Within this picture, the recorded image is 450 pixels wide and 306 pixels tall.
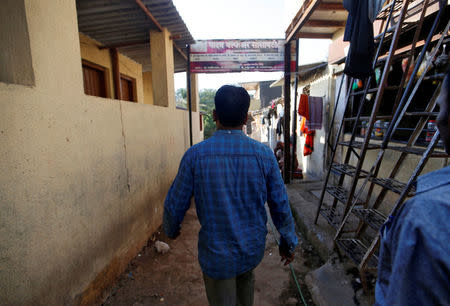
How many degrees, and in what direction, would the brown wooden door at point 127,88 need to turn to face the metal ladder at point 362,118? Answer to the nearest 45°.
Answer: approximately 45° to its right

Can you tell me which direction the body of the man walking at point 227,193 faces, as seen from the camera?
away from the camera

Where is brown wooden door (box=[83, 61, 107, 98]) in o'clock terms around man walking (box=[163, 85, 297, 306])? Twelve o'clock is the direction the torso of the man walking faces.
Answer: The brown wooden door is roughly at 11 o'clock from the man walking.

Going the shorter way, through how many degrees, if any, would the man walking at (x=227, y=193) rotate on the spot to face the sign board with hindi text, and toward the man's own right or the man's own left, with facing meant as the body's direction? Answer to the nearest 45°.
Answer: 0° — they already face it

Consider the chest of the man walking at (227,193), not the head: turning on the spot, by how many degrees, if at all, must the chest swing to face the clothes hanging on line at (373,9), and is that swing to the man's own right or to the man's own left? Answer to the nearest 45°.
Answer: approximately 45° to the man's own right

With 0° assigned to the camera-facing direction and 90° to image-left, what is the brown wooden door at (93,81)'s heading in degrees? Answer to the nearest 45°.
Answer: approximately 315°

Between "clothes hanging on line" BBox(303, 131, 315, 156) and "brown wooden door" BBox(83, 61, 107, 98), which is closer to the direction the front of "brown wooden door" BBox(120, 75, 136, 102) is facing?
the clothes hanging on line

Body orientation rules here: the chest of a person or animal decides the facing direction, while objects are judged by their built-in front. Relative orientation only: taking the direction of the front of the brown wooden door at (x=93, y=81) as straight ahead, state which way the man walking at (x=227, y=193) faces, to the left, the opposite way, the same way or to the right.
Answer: to the left
